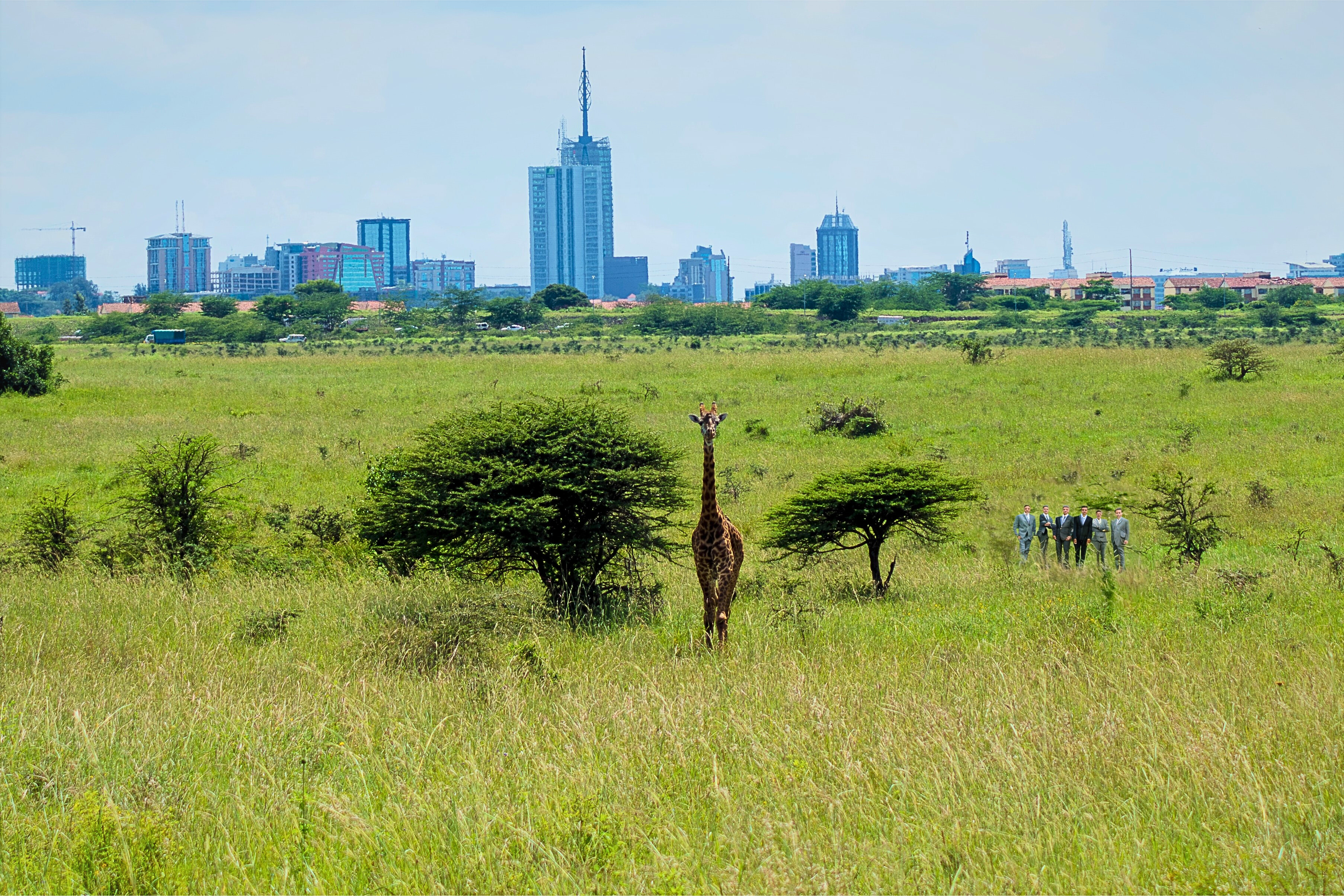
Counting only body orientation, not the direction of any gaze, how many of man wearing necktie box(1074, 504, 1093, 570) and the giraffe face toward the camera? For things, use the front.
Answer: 2

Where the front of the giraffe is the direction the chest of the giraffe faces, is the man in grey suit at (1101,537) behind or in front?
behind

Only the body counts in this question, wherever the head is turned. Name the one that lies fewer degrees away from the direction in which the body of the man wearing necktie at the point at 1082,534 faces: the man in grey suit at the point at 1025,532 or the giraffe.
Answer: the giraffe

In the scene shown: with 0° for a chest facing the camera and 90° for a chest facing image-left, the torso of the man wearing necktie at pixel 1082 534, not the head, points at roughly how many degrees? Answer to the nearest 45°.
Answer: approximately 0°
